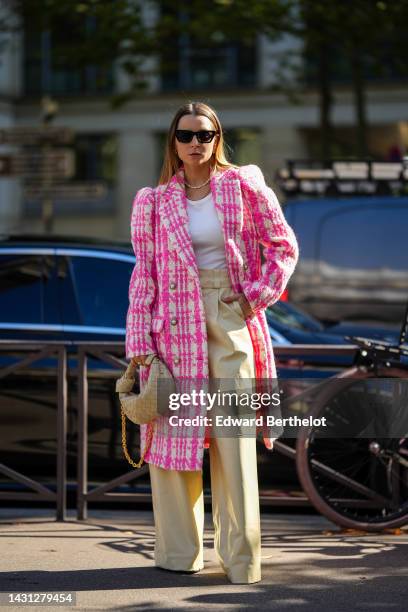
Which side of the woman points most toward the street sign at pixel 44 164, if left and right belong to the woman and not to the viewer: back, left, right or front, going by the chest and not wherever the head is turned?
back

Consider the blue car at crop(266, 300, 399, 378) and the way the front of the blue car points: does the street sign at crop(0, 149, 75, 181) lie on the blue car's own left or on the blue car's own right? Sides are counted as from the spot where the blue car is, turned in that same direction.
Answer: on the blue car's own left

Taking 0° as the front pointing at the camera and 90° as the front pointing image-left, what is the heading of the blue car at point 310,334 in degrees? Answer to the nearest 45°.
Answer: approximately 270°

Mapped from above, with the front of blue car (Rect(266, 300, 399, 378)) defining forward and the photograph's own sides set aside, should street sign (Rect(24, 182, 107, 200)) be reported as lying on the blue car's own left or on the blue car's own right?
on the blue car's own left

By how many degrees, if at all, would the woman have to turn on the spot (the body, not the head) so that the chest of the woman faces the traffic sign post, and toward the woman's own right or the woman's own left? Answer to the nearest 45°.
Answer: approximately 180°

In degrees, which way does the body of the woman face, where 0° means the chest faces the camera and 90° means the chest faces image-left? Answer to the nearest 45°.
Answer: approximately 0°

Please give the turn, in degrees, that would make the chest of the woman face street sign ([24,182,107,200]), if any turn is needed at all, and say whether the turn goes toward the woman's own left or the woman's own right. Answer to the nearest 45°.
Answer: approximately 180°

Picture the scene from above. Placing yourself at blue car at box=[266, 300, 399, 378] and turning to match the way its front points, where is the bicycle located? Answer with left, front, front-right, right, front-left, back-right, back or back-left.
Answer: right

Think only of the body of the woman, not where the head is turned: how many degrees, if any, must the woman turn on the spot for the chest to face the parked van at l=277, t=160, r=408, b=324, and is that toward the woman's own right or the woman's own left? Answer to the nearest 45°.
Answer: approximately 180°

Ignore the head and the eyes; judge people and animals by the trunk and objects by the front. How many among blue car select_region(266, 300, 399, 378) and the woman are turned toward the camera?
1

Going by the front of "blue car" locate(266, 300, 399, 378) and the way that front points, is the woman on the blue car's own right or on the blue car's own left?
on the blue car's own right

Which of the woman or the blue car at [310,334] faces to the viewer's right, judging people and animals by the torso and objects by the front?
the blue car
